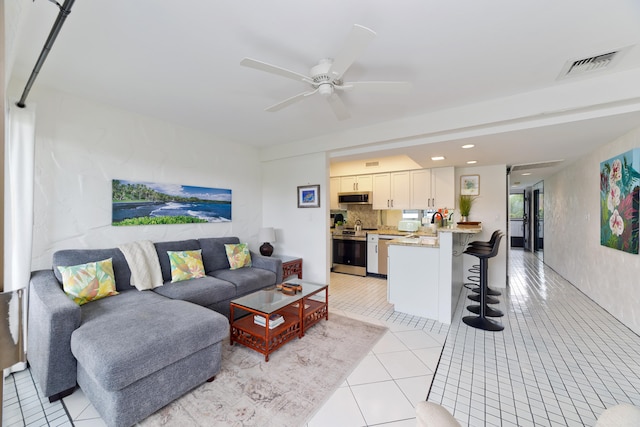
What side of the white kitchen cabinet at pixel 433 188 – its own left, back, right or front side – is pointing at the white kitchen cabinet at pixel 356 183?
right

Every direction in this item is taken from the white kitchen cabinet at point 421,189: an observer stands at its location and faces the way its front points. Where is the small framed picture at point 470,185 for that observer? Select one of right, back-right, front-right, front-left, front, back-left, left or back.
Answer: left

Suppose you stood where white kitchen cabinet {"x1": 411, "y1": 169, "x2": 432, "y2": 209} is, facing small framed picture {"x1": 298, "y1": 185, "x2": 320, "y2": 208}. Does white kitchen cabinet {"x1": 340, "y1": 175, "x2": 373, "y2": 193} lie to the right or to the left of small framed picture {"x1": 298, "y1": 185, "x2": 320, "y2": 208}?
right

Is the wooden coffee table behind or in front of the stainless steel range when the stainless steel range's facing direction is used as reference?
in front

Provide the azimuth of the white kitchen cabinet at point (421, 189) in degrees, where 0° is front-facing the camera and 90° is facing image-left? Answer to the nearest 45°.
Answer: approximately 0°

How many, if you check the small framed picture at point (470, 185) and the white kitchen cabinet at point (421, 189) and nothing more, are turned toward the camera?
2

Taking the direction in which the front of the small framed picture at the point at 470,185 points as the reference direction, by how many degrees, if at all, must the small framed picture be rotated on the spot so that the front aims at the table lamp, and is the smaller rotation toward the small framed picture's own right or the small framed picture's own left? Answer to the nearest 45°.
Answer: approximately 45° to the small framed picture's own right

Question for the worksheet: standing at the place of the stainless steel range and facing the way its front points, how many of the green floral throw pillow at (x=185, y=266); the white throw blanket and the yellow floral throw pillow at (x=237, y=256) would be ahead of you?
3

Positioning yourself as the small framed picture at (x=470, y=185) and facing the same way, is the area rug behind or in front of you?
in front

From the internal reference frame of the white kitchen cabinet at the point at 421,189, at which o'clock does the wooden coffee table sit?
The wooden coffee table is roughly at 1 o'clock from the white kitchen cabinet.

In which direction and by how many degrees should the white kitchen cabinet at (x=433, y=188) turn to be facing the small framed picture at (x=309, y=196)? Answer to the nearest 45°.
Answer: approximately 45° to its right

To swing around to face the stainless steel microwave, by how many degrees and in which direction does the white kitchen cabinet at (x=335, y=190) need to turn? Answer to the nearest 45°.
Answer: approximately 90° to its left
